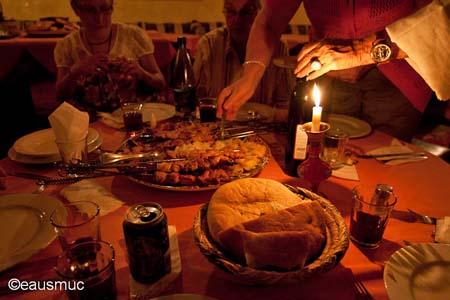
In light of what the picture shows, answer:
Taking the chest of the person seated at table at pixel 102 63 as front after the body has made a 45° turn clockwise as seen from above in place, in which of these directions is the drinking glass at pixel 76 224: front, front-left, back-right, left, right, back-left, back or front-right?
front-left

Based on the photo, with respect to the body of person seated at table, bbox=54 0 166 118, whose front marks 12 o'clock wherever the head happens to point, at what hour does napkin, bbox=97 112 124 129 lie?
The napkin is roughly at 12 o'clock from the person seated at table.

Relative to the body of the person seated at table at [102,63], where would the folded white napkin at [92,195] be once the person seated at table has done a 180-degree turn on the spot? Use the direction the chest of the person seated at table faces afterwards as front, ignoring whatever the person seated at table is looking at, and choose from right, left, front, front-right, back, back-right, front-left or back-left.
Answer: back

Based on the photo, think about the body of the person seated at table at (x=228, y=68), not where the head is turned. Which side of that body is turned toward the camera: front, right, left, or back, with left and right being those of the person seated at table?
front

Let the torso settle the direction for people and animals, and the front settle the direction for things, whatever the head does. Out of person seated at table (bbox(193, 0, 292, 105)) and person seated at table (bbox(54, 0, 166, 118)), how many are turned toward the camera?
2

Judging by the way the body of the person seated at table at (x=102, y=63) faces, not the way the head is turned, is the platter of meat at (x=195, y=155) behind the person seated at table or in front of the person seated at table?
in front

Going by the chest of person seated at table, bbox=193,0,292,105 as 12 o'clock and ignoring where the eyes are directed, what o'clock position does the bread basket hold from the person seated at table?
The bread basket is roughly at 12 o'clock from the person seated at table.

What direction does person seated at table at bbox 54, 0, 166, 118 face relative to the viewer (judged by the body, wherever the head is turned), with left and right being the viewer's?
facing the viewer

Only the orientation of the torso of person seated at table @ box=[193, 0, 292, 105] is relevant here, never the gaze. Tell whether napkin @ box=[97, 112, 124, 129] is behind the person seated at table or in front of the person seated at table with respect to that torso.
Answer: in front

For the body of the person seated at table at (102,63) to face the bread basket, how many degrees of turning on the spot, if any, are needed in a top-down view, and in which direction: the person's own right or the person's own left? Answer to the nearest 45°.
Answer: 0° — they already face it

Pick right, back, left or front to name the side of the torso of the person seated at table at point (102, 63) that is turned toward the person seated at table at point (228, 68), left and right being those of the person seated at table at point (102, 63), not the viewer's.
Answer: left
